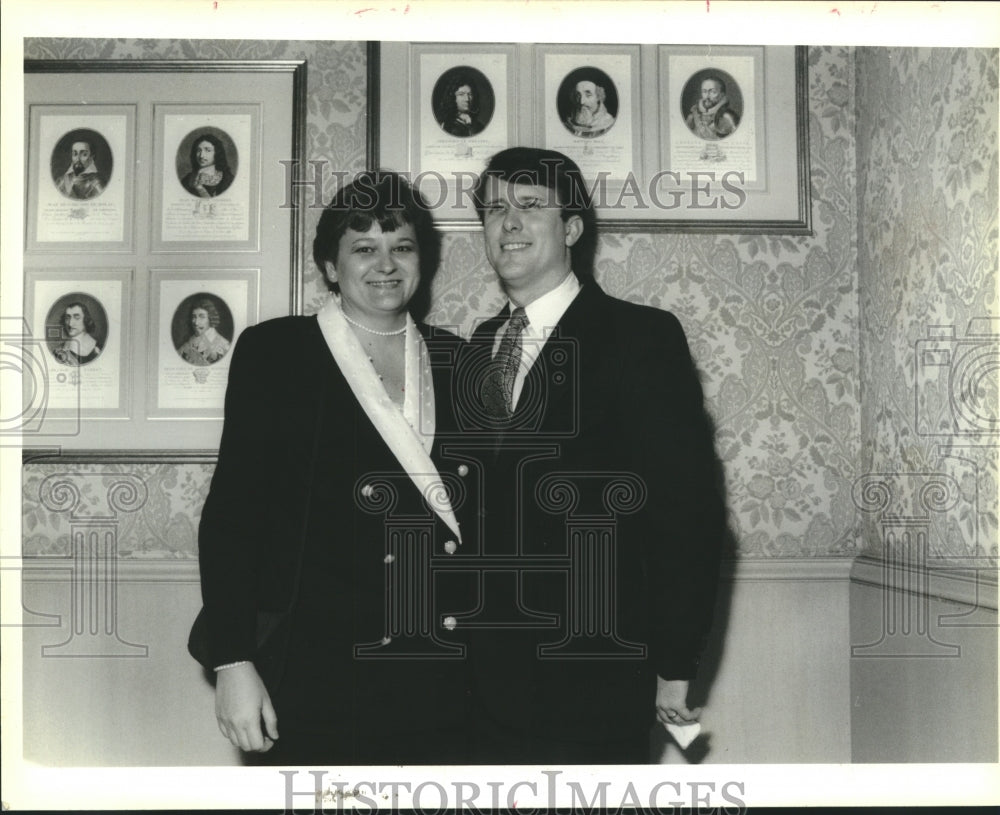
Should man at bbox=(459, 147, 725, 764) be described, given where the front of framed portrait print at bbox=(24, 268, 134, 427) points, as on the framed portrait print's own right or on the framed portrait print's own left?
on the framed portrait print's own left

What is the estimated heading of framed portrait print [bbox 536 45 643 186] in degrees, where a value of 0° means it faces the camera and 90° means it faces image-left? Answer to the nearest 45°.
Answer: approximately 0°

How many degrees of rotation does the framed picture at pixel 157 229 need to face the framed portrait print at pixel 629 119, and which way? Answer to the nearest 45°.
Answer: approximately 90° to its left

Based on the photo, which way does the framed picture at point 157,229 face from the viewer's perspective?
toward the camera

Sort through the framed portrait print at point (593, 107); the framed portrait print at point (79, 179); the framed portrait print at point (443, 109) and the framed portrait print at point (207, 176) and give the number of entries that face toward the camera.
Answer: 4

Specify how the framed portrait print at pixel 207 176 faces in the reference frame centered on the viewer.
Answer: facing the viewer

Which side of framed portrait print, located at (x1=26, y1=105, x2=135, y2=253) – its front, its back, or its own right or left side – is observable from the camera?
front
